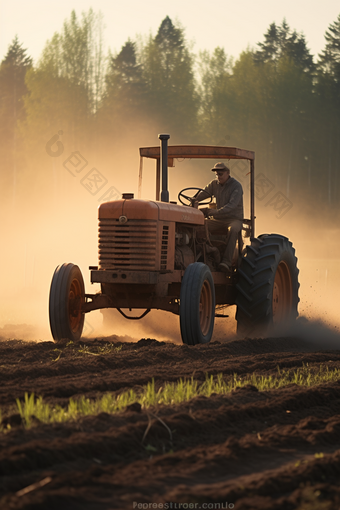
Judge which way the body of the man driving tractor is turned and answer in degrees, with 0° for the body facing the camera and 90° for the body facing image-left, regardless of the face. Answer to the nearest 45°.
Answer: approximately 45°

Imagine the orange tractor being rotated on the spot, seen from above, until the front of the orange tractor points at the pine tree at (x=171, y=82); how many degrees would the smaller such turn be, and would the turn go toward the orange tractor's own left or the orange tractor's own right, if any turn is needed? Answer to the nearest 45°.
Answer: approximately 135° to the orange tractor's own right

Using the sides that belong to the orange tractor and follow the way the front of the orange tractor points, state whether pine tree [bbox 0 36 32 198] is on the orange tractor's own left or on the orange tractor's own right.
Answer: on the orange tractor's own right

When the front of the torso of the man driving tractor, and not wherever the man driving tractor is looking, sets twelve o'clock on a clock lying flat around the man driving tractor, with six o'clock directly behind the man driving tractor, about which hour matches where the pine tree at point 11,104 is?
The pine tree is roughly at 4 o'clock from the man driving tractor.

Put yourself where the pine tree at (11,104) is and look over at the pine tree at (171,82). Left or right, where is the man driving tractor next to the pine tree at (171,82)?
right

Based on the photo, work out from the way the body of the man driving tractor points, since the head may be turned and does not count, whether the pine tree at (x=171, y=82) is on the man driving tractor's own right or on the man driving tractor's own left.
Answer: on the man driving tractor's own right
